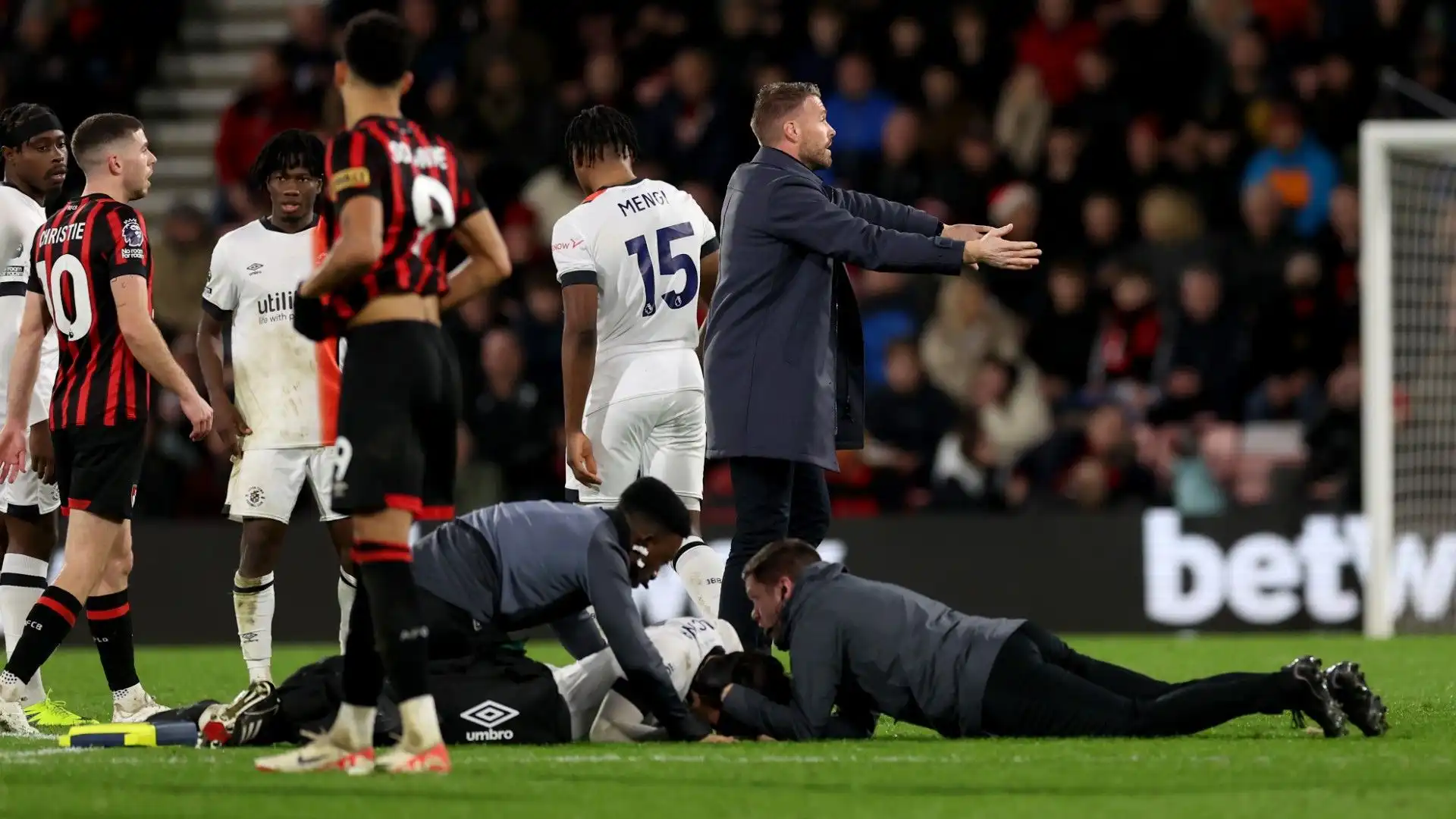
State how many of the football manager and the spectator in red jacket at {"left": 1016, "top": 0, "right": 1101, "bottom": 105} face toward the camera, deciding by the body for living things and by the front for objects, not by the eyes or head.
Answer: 1

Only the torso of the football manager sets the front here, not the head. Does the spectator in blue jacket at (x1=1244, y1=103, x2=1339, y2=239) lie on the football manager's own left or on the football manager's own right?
on the football manager's own left

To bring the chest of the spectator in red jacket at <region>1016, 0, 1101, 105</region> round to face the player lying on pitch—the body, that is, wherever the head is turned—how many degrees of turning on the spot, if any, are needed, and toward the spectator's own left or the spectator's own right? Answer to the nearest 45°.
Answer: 0° — they already face them

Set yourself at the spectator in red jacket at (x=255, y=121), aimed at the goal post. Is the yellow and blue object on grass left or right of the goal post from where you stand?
right

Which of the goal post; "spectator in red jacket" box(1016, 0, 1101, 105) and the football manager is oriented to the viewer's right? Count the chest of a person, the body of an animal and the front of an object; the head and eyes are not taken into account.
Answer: the football manager

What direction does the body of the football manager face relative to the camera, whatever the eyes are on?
to the viewer's right

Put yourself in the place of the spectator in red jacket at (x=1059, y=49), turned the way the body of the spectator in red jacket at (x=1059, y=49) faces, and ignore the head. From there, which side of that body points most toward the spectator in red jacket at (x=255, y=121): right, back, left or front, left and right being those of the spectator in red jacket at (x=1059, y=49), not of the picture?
right

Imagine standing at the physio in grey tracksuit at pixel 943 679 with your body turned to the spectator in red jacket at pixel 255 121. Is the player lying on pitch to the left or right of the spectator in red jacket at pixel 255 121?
left

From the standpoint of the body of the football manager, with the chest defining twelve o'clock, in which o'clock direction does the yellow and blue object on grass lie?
The yellow and blue object on grass is roughly at 5 o'clock from the football manager.

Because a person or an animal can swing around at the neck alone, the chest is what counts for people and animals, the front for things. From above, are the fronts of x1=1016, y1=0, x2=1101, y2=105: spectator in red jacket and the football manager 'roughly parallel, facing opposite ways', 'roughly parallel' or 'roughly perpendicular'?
roughly perpendicular
